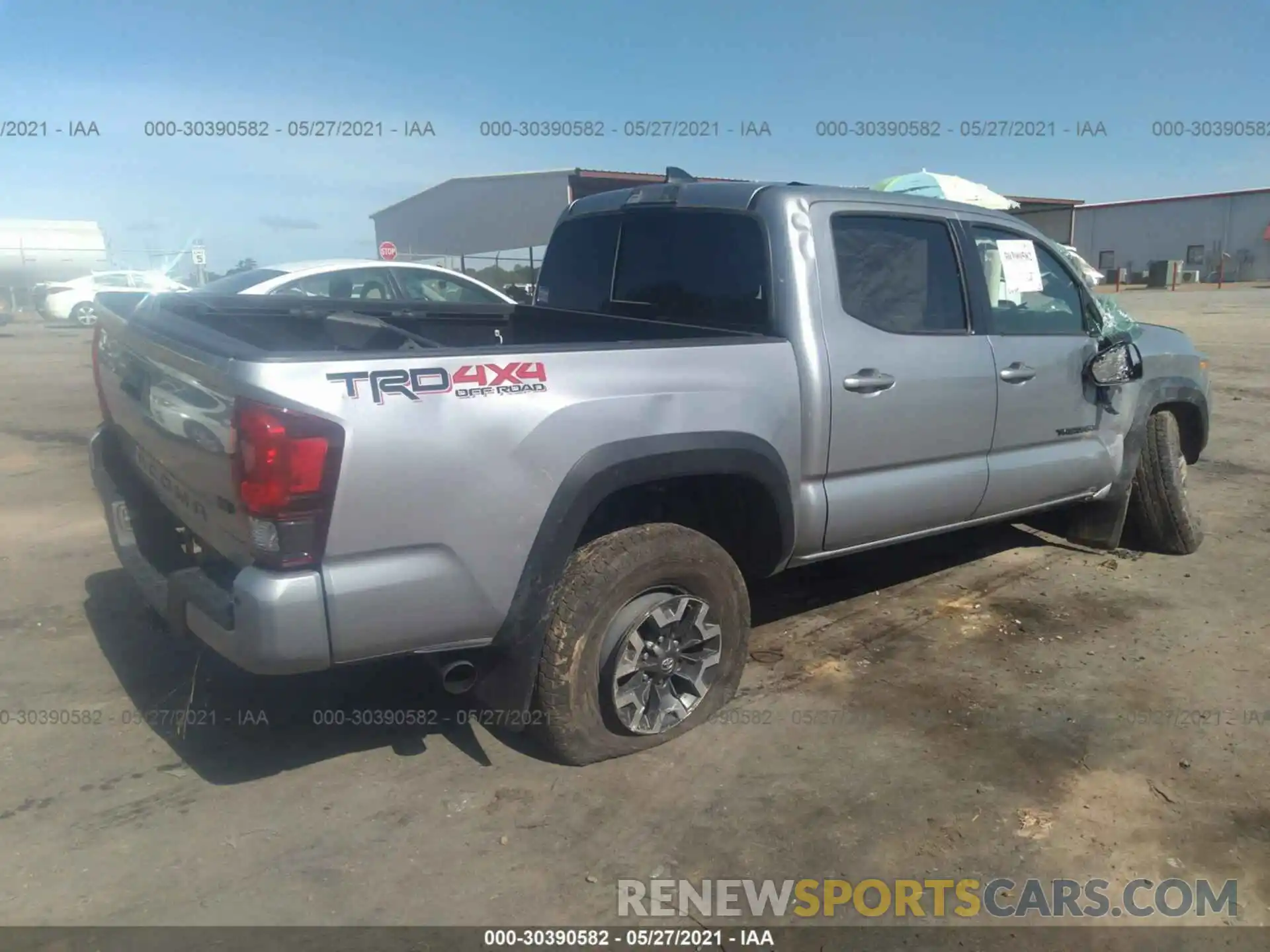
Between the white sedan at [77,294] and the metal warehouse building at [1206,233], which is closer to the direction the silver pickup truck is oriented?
the metal warehouse building

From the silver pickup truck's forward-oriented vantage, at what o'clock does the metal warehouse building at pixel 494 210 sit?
The metal warehouse building is roughly at 10 o'clock from the silver pickup truck.

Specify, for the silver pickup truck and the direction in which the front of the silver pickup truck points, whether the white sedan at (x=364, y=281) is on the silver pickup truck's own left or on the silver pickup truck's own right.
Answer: on the silver pickup truck's own left

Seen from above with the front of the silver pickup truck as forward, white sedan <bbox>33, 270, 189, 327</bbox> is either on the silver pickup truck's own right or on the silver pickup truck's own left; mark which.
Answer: on the silver pickup truck's own left

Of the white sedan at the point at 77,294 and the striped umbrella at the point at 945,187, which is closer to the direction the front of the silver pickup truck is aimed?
the striped umbrella

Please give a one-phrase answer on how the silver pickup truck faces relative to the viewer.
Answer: facing away from the viewer and to the right of the viewer
